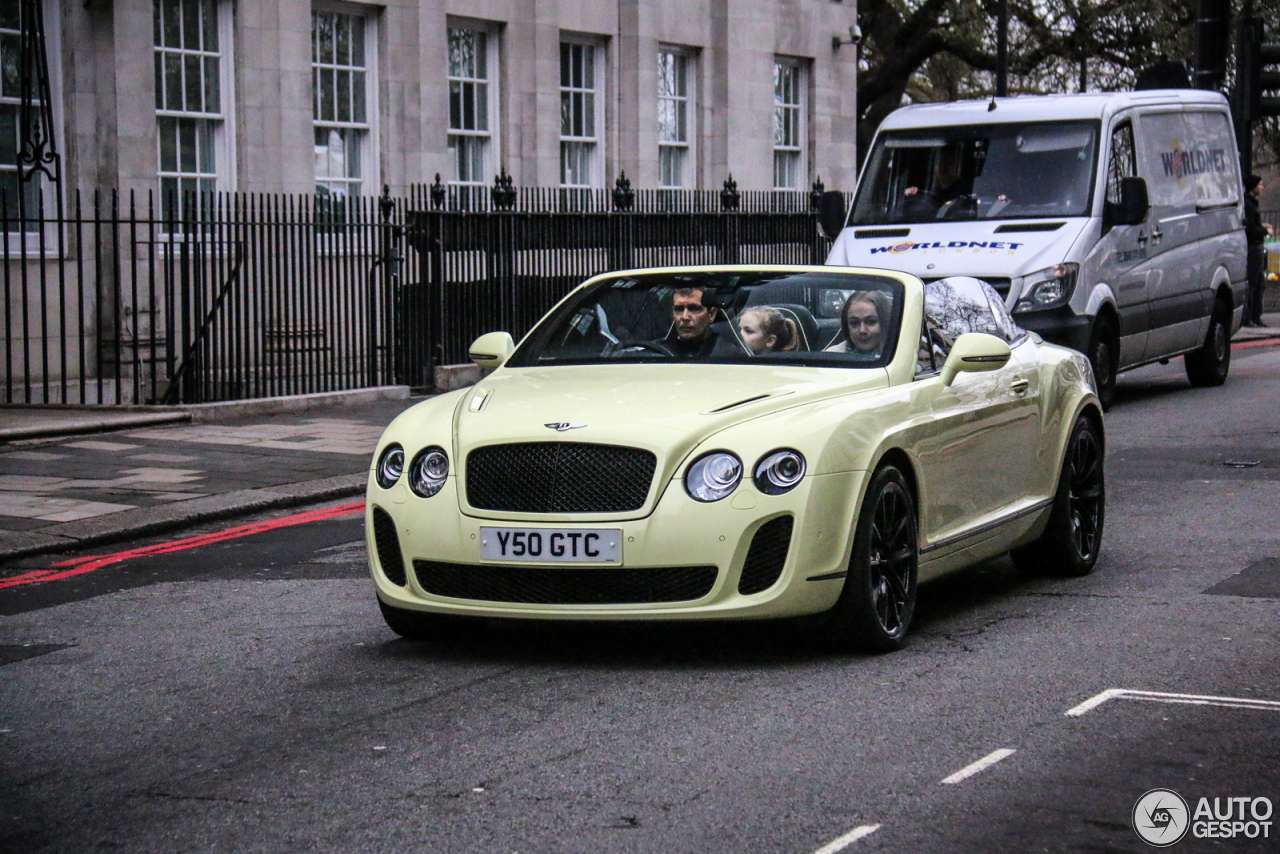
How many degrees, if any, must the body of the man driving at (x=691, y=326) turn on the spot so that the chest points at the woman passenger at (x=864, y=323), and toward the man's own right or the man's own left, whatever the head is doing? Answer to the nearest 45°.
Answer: approximately 135° to the man's own left

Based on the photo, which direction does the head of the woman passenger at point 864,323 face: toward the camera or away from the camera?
toward the camera

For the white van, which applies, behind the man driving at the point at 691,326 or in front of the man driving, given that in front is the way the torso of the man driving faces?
behind

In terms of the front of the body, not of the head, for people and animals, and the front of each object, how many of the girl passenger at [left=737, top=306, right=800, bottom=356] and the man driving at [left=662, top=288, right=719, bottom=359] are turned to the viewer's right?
0

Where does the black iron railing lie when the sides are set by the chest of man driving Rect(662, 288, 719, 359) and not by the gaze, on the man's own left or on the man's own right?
on the man's own right

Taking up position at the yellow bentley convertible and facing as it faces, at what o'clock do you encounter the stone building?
The stone building is roughly at 4 o'clock from the yellow bentley convertible.

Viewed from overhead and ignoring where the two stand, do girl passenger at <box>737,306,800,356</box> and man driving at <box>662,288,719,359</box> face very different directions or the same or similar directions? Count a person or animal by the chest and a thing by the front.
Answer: same or similar directions

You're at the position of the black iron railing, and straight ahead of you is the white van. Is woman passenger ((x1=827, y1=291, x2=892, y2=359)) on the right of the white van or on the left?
right

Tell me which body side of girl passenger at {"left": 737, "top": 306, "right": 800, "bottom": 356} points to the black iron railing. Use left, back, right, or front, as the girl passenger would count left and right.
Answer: right

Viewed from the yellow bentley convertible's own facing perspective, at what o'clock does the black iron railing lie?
The black iron railing is roughly at 4 o'clock from the yellow bentley convertible.

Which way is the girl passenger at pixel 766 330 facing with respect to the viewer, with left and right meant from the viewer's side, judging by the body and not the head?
facing the viewer and to the left of the viewer

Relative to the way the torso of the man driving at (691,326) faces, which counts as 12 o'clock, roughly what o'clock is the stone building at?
The stone building is roughly at 4 o'clock from the man driving.
